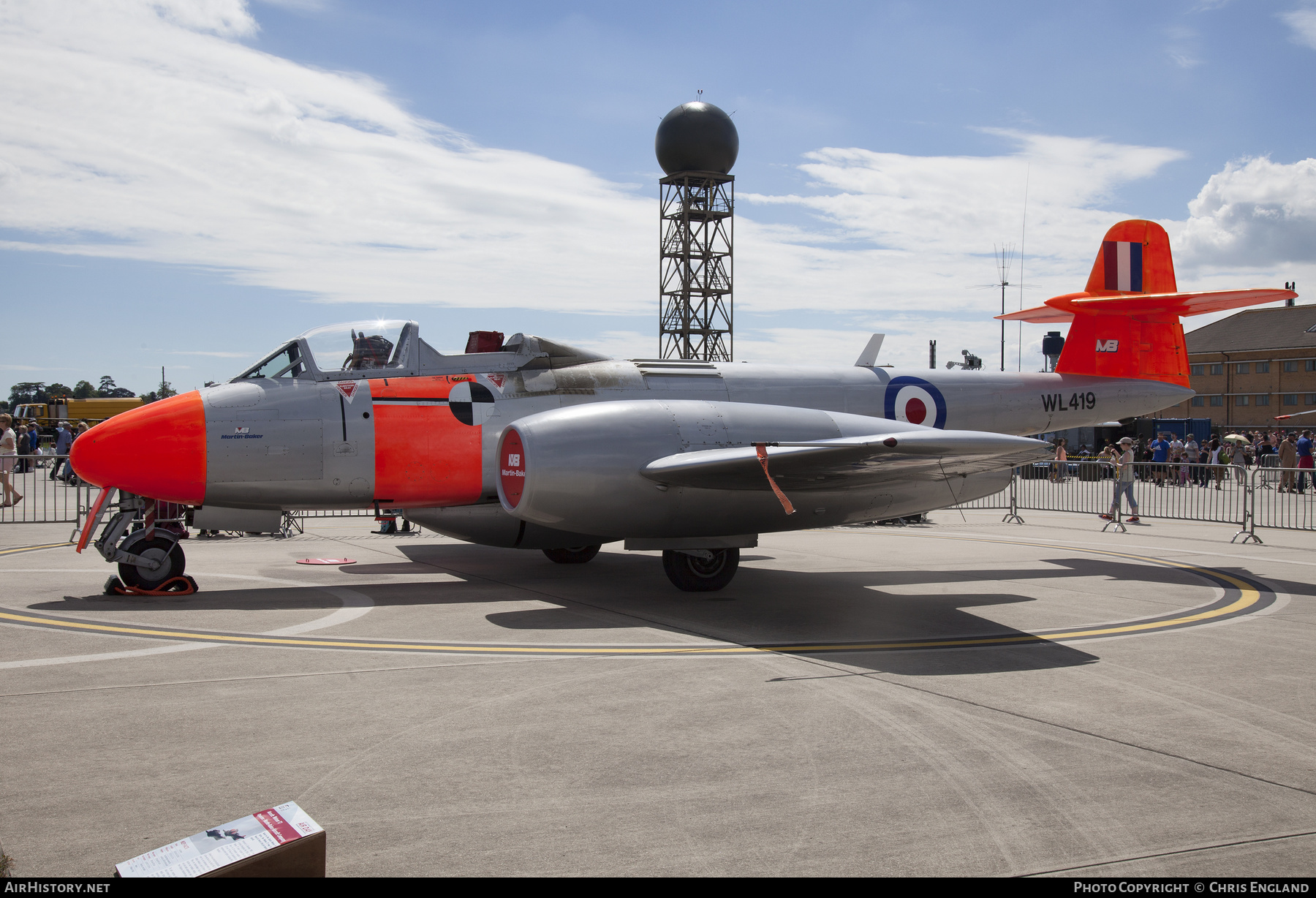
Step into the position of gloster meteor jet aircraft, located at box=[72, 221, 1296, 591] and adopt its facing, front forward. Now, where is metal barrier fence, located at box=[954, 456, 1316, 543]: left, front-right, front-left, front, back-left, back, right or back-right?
back-right

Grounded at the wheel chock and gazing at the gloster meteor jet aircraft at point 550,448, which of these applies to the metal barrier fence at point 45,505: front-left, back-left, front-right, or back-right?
back-left

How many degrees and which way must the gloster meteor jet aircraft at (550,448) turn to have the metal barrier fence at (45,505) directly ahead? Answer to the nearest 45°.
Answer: approximately 45° to its right

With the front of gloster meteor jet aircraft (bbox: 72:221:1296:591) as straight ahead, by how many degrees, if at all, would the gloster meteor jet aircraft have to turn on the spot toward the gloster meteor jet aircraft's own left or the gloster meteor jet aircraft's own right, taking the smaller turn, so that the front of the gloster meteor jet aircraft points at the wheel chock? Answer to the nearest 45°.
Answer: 0° — it already faces it

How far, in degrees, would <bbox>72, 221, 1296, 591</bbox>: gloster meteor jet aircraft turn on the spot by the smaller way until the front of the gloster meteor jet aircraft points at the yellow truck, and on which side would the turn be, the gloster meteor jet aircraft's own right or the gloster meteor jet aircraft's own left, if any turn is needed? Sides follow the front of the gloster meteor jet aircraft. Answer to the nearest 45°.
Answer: approximately 45° to the gloster meteor jet aircraft's own right

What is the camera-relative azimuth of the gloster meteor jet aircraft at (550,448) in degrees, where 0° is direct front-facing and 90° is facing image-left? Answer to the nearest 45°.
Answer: approximately 90°

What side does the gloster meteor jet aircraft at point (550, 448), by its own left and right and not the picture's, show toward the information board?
left

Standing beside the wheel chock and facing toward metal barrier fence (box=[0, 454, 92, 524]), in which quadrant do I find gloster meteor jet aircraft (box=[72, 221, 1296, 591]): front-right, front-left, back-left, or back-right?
back-right

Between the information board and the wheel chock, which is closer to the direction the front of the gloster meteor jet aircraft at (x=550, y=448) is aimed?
the wheel chock

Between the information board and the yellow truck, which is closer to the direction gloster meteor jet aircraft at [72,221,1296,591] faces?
the yellow truck
